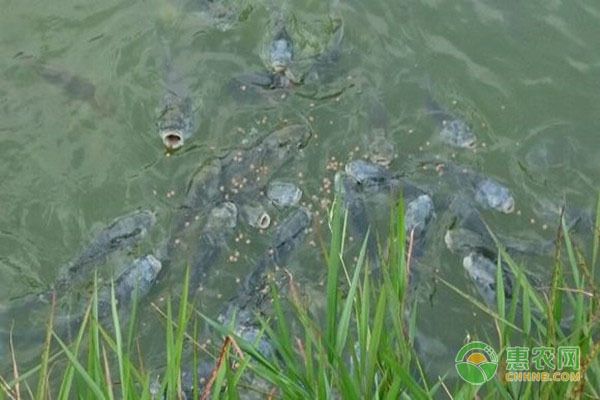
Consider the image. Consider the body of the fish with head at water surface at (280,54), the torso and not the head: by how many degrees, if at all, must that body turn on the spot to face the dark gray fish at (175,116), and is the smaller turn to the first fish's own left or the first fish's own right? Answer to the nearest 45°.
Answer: approximately 45° to the first fish's own right

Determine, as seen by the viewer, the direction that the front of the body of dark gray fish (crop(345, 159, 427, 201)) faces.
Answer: to the viewer's left

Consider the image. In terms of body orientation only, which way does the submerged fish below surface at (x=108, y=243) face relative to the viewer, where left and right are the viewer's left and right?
facing away from the viewer and to the right of the viewer

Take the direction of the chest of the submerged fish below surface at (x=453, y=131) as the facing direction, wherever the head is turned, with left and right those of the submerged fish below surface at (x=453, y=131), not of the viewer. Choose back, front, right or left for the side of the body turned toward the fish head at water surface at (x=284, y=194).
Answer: right

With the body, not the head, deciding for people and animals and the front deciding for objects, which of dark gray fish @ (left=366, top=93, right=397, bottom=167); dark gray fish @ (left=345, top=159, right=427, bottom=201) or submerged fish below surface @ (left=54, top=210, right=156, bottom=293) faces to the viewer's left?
dark gray fish @ (left=345, top=159, right=427, bottom=201)

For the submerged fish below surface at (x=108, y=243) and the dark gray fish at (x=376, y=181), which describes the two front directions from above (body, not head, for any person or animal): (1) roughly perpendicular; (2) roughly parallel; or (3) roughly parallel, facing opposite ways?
roughly perpendicular

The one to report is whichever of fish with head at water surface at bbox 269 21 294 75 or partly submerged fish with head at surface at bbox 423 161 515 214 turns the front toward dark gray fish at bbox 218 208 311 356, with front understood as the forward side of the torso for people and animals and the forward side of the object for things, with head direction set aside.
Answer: fish with head at water surface at bbox 269 21 294 75

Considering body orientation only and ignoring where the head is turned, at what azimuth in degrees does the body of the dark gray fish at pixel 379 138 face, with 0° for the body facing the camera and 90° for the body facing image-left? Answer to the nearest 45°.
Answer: approximately 0°

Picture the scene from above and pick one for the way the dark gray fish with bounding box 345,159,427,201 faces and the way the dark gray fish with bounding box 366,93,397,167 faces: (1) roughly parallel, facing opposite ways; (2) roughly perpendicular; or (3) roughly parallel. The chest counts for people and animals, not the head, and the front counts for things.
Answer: roughly perpendicular

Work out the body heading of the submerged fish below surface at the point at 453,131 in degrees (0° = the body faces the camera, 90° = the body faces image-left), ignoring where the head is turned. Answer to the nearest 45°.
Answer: approximately 315°

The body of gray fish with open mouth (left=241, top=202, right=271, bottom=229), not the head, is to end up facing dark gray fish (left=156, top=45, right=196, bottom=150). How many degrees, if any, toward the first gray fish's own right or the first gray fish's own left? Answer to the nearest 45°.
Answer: approximately 180°

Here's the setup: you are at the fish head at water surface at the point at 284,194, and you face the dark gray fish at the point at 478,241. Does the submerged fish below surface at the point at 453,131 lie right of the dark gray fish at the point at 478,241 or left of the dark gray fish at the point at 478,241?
left
